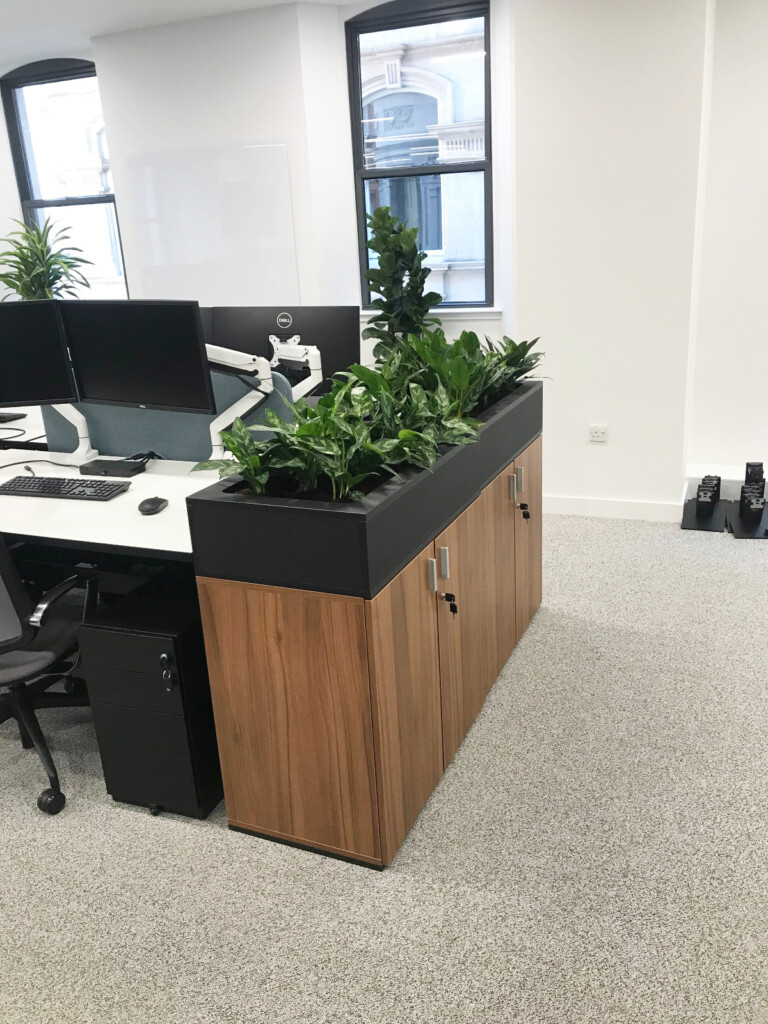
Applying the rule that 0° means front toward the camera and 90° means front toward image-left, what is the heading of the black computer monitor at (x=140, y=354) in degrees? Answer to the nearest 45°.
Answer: approximately 45°

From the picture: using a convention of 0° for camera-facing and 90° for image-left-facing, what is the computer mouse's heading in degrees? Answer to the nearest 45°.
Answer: approximately 225°

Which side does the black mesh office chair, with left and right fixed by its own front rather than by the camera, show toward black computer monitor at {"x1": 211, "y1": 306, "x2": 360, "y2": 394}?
front

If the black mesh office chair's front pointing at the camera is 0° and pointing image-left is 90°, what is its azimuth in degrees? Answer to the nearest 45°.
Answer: approximately 225°

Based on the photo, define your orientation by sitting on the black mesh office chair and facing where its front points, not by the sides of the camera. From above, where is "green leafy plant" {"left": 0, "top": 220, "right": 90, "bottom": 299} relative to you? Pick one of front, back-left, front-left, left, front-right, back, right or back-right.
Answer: front-left

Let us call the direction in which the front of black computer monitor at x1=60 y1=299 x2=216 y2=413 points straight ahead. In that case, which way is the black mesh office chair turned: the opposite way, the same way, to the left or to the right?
the opposite way

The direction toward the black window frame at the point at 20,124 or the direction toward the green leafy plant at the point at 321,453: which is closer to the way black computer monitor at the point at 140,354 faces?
the green leafy plant

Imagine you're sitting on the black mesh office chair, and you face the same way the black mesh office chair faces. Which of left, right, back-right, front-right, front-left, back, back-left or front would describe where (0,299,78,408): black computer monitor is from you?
front-left

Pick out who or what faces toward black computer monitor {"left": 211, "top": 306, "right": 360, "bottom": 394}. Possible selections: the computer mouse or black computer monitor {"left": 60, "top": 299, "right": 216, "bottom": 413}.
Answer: the computer mouse

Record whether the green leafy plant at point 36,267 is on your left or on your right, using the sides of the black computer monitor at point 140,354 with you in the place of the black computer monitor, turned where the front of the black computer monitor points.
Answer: on your right

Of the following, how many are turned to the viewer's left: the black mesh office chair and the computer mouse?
0

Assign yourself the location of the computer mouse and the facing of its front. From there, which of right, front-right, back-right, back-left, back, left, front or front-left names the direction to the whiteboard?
front-left

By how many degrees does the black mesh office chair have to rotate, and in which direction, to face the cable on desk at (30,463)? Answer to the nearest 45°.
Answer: approximately 45° to its left

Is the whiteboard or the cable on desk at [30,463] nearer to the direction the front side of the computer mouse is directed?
the whiteboard

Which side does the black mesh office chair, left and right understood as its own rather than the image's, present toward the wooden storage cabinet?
right
